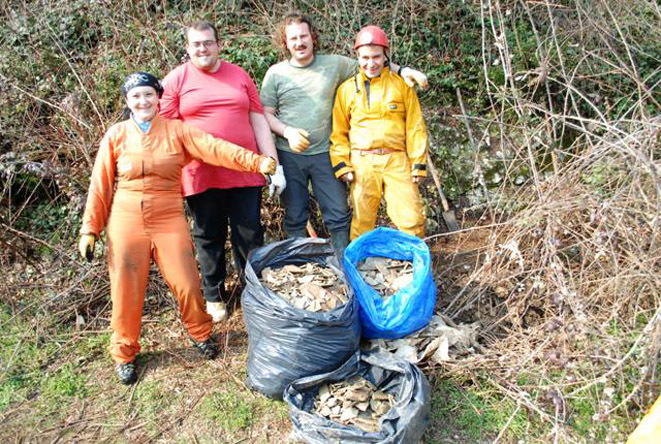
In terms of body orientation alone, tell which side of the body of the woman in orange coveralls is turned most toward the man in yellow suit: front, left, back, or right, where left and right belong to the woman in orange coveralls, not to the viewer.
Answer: left

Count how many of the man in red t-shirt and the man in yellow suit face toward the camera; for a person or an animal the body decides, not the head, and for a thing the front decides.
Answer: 2

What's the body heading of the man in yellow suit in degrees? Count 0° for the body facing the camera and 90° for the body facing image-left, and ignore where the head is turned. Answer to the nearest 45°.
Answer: approximately 0°

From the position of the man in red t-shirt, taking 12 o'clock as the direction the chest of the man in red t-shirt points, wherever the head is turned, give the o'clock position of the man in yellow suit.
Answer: The man in yellow suit is roughly at 9 o'clock from the man in red t-shirt.

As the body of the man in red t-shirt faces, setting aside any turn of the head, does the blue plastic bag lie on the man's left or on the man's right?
on the man's left

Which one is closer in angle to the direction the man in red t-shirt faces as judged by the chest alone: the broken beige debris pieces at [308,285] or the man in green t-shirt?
the broken beige debris pieces
